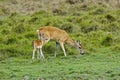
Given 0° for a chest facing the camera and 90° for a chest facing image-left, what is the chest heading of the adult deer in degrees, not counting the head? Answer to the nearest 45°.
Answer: approximately 270°
